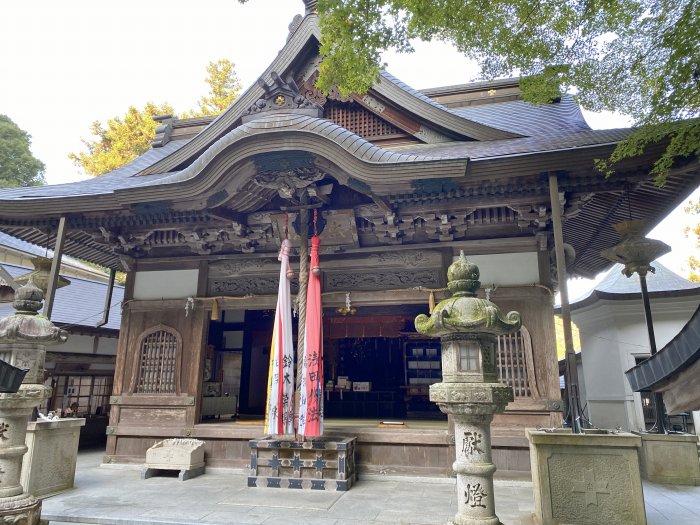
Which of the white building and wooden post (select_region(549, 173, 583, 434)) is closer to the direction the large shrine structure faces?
the wooden post

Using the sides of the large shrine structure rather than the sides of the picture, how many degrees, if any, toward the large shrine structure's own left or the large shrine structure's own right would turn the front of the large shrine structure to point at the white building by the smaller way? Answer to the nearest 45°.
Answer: approximately 135° to the large shrine structure's own left

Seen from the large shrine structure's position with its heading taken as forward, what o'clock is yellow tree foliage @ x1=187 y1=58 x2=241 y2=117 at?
The yellow tree foliage is roughly at 5 o'clock from the large shrine structure.

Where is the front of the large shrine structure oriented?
toward the camera

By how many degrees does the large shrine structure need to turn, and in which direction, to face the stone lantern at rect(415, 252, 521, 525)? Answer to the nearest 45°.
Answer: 0° — it already faces it
